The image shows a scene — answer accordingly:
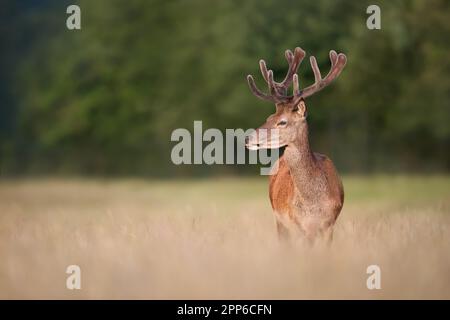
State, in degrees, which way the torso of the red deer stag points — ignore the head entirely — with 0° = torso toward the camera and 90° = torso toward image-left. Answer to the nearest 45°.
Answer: approximately 0°
